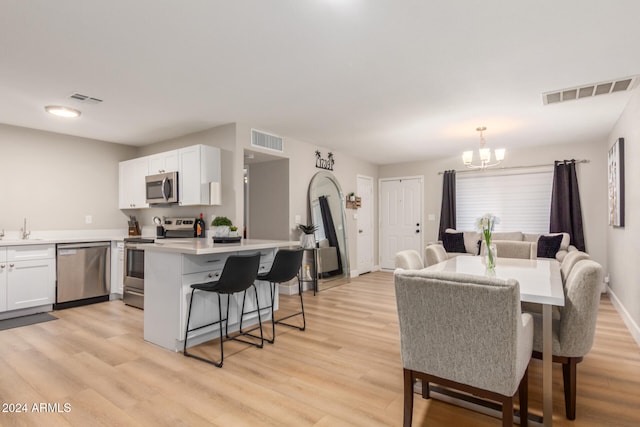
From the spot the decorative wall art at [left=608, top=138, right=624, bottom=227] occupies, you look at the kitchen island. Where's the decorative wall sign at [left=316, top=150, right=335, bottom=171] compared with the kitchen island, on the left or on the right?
right

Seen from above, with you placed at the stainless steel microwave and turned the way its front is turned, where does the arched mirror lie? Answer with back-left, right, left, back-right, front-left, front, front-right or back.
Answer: back-left

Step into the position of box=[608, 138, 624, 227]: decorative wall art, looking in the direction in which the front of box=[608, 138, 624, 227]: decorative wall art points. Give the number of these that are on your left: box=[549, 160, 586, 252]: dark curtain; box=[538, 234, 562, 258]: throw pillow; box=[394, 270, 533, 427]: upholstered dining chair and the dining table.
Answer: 2

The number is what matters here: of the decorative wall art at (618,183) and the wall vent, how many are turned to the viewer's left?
1

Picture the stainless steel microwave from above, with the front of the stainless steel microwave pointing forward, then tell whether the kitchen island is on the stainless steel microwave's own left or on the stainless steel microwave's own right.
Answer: on the stainless steel microwave's own left

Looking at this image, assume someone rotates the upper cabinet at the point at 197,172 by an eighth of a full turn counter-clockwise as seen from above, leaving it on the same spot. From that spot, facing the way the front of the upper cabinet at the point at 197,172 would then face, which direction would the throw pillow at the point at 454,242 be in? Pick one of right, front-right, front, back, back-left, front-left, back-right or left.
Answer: left

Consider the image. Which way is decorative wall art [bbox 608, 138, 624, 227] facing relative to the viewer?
to the viewer's left

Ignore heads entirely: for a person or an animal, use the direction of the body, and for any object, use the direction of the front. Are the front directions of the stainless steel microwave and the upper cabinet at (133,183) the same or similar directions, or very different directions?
same or similar directions

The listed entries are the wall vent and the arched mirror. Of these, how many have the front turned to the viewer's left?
0

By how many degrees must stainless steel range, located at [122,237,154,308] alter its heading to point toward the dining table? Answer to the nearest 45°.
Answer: approximately 90° to its left

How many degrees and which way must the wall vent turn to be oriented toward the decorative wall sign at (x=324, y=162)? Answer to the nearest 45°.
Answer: approximately 90° to its left

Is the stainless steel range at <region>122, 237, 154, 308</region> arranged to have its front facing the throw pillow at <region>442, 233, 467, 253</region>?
no

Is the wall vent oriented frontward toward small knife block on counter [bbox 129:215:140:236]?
no

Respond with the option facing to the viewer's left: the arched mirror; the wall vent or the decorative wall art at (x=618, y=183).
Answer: the decorative wall art

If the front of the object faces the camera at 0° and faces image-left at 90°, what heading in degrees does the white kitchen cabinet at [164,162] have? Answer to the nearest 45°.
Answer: approximately 45°

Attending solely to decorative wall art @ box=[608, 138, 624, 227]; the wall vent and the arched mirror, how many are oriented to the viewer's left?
1

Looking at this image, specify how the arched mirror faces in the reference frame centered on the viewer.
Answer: facing the viewer and to the right of the viewer

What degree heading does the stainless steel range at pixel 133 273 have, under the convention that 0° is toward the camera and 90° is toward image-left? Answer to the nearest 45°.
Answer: approximately 45°

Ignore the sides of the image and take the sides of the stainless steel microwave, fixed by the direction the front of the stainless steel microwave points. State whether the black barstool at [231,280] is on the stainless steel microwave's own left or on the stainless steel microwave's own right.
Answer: on the stainless steel microwave's own left

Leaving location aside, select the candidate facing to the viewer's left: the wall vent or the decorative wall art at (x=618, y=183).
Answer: the decorative wall art
